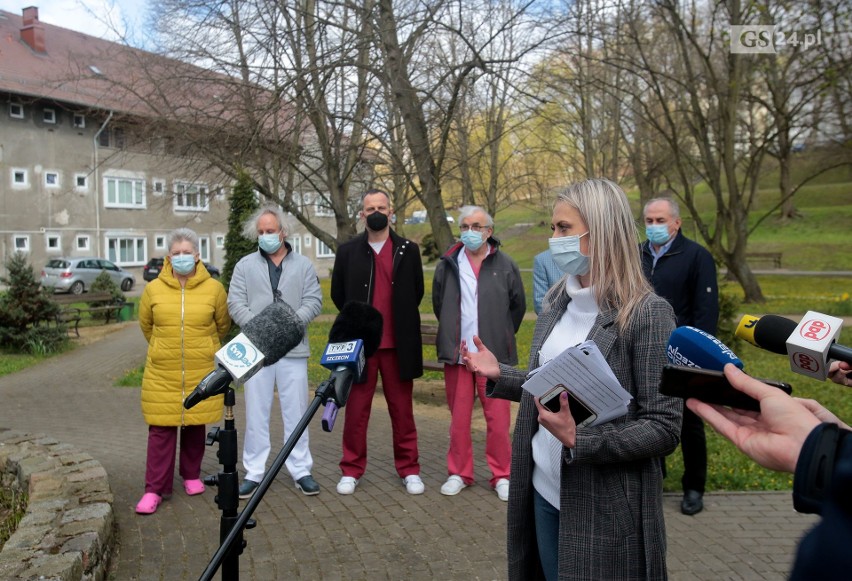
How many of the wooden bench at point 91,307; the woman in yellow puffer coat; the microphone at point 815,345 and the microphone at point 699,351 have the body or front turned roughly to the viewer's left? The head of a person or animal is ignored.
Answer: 2

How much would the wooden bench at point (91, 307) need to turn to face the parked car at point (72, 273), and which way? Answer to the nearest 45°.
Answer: approximately 135° to its left

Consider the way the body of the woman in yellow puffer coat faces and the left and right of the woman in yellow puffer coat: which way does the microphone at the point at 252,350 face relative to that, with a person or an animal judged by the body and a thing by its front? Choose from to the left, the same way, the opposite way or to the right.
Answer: to the left

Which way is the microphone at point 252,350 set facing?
to the viewer's right

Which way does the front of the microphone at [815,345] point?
to the viewer's left

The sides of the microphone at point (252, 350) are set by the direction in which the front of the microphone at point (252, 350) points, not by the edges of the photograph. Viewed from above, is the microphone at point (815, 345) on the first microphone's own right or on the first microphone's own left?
on the first microphone's own right

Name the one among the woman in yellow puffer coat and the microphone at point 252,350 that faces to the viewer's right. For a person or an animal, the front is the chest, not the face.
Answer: the microphone

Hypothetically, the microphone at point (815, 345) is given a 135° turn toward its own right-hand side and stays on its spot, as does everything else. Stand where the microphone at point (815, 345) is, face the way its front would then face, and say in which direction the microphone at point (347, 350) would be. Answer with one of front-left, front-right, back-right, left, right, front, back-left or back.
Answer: back-left

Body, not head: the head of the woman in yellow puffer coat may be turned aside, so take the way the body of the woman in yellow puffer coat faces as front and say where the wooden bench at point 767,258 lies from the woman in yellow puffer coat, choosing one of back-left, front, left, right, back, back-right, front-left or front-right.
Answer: back-left

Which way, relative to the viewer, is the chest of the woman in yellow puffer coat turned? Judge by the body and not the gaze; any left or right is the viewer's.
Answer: facing the viewer

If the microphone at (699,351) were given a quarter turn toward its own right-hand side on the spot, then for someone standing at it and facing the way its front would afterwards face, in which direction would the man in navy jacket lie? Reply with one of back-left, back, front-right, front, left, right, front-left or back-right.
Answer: front

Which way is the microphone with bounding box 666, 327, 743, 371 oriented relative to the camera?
to the viewer's left

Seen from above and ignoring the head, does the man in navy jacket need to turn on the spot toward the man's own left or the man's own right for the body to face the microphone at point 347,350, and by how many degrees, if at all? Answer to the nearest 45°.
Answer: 0° — they already face it
